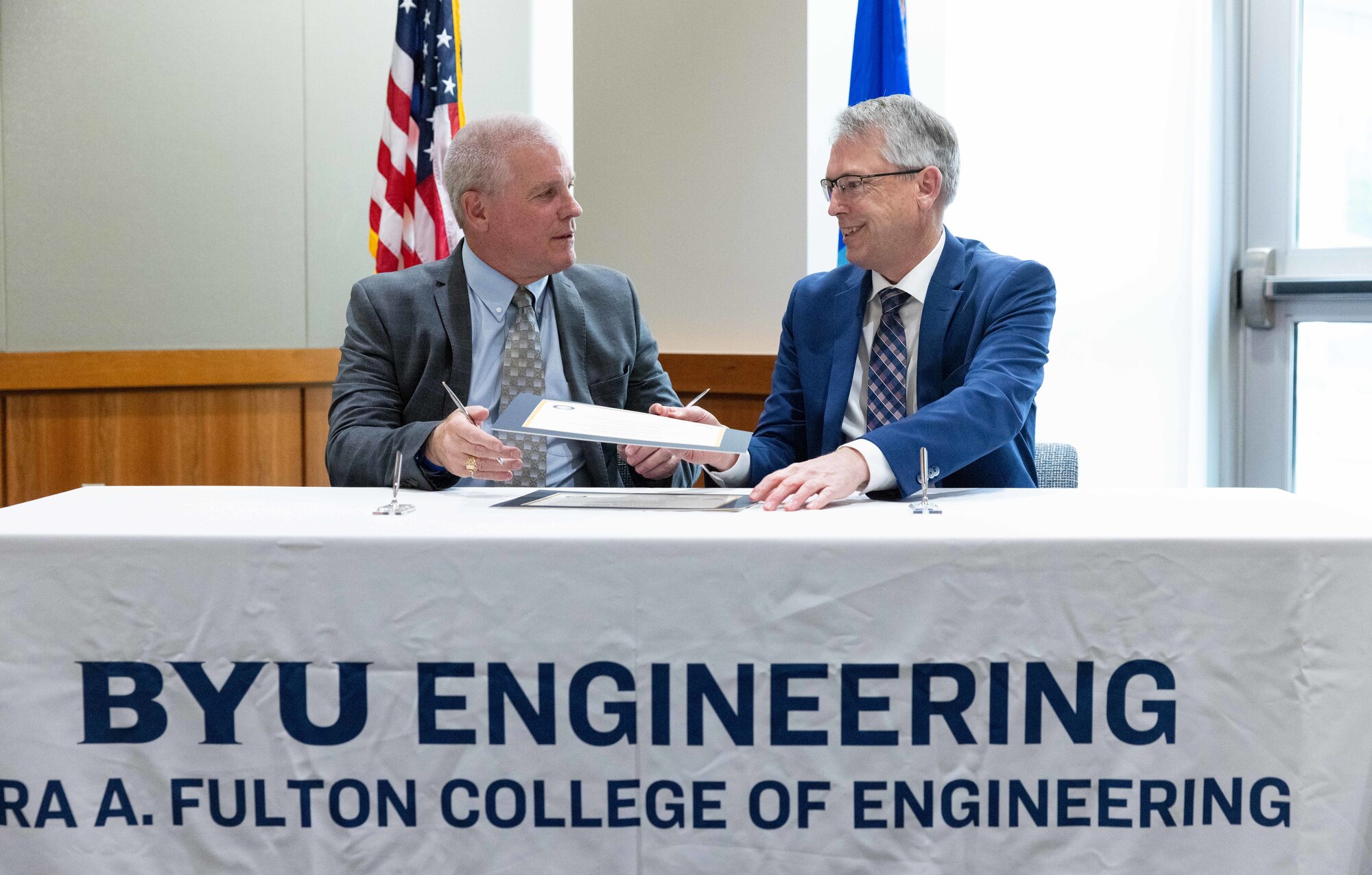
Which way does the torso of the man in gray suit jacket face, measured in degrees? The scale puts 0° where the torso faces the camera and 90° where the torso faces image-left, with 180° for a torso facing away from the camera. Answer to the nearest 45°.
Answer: approximately 315°

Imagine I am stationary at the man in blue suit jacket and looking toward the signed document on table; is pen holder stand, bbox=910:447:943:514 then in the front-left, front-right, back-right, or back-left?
front-left

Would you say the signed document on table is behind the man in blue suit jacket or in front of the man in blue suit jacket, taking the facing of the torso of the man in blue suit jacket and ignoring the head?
in front

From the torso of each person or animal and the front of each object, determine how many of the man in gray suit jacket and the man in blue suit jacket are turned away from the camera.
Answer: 0

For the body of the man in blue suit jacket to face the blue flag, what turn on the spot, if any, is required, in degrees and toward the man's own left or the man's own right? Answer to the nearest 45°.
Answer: approximately 135° to the man's own right

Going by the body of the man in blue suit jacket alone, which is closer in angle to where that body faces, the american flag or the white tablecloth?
the white tablecloth

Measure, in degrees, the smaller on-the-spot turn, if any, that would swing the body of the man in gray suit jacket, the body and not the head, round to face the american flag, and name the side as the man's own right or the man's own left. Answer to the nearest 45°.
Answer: approximately 135° to the man's own left

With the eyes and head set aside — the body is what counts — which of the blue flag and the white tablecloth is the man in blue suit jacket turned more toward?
the white tablecloth

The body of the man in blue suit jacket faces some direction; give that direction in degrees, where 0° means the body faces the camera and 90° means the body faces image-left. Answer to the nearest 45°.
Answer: approximately 45°

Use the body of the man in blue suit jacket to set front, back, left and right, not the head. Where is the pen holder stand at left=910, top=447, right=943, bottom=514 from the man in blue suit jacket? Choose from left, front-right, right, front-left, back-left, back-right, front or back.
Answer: front-left

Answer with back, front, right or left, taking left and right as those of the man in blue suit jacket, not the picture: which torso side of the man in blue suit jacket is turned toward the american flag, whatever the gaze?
right
